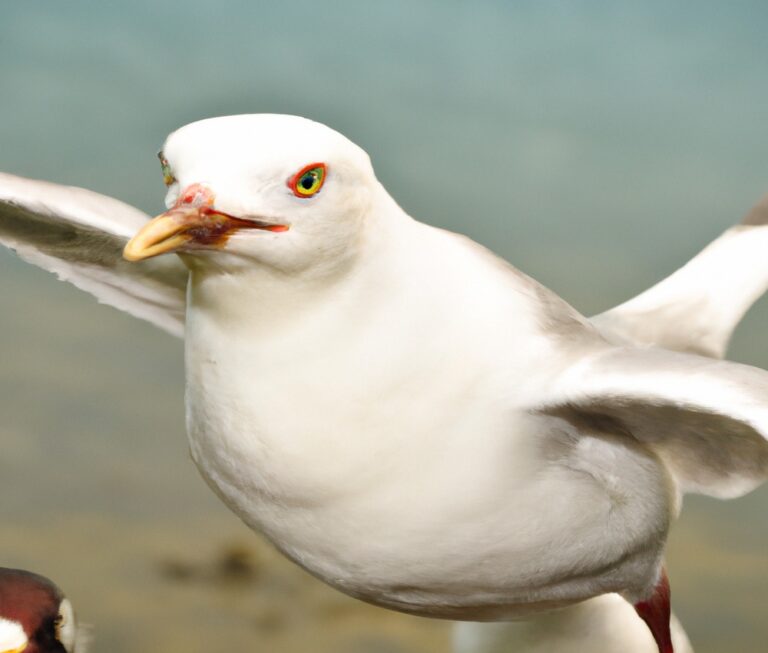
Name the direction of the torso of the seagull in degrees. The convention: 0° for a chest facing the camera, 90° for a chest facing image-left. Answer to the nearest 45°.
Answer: approximately 45°
